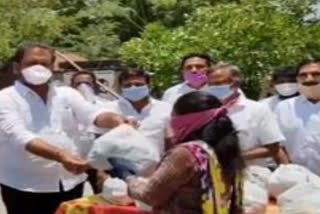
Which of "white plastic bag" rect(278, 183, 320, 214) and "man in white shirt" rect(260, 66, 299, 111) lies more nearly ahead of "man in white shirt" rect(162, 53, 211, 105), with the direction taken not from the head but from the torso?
the white plastic bag

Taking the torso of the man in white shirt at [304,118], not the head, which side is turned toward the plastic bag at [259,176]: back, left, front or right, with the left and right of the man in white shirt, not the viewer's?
front

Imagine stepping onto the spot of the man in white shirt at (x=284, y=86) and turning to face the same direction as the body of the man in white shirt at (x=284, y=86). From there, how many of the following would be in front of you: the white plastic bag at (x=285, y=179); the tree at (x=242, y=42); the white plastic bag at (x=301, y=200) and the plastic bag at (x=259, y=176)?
3

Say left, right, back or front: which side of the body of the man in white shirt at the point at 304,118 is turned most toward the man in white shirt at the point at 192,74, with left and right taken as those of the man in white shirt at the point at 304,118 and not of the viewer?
right

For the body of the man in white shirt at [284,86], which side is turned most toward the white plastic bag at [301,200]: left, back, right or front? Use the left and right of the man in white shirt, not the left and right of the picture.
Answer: front

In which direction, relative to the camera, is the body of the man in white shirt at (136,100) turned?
toward the camera

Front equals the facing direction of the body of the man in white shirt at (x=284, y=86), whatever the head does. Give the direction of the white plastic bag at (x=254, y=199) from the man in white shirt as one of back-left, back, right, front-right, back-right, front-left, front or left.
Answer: front

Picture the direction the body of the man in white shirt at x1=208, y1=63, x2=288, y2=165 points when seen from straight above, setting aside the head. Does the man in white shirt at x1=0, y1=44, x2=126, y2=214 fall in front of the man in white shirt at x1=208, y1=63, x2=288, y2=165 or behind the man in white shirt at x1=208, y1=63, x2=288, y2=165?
in front

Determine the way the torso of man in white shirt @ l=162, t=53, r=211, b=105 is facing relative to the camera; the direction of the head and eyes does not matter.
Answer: toward the camera

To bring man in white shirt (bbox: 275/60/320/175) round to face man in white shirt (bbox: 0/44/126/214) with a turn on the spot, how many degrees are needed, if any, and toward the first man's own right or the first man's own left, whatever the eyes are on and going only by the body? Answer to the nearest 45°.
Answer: approximately 45° to the first man's own right

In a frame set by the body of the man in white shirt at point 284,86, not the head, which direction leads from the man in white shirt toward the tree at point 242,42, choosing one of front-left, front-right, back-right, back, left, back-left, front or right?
back

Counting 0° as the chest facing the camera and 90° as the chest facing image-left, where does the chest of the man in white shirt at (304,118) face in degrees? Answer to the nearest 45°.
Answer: approximately 0°
